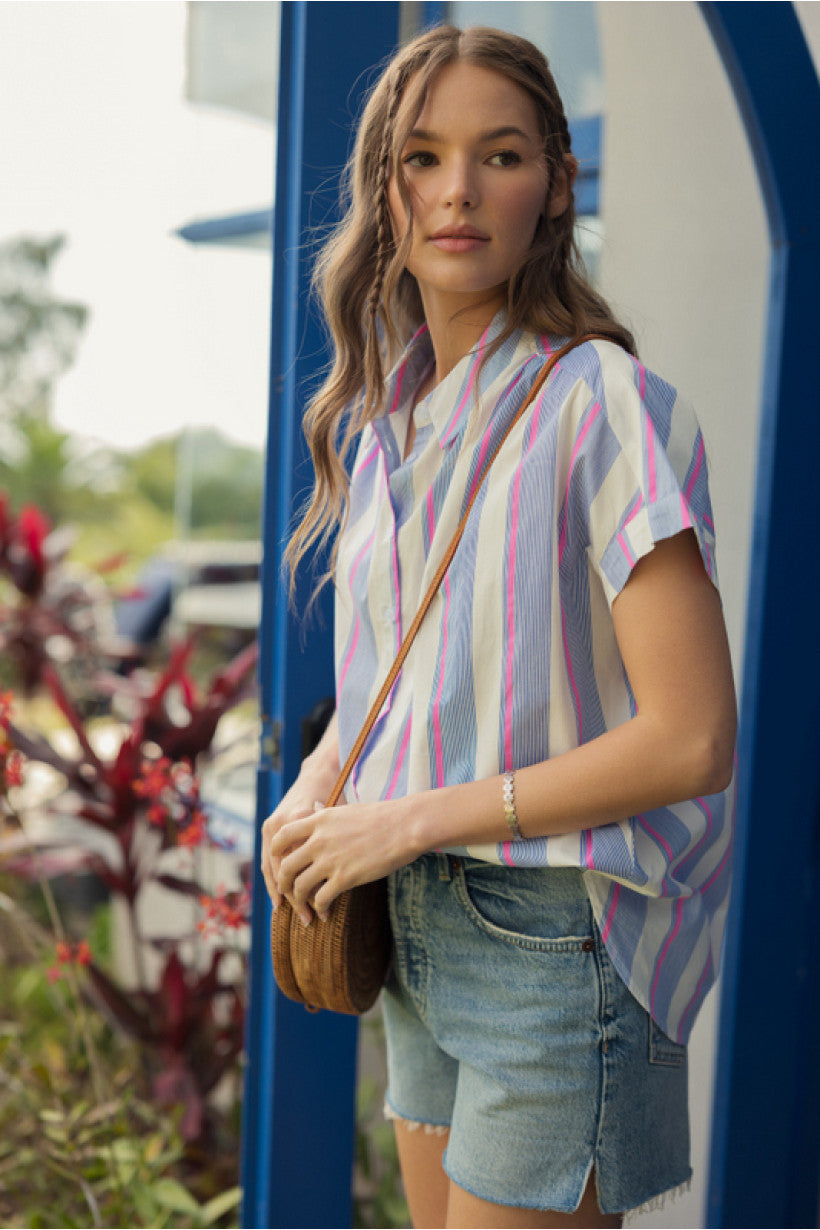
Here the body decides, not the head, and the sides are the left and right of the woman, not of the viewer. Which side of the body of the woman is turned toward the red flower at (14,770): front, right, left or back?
right

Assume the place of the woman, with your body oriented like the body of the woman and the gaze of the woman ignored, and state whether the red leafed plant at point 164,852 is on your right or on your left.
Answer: on your right

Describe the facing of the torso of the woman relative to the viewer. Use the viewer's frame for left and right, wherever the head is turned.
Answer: facing the viewer and to the left of the viewer
